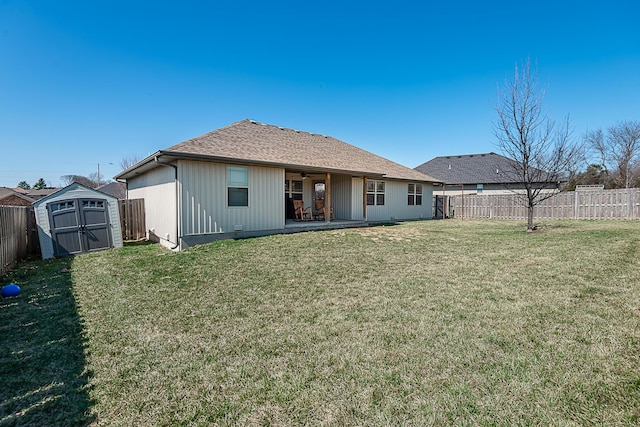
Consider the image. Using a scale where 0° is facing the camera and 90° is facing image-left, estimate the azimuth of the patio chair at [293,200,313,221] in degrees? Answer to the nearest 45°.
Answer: approximately 315°

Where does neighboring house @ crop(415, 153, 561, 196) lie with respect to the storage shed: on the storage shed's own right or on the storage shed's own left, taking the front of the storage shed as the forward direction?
on the storage shed's own left

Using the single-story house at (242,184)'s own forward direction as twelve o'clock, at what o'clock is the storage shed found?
The storage shed is roughly at 10 o'clock from the single-story house.

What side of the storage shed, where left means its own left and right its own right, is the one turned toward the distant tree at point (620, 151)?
left

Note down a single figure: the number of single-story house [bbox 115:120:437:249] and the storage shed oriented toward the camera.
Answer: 1

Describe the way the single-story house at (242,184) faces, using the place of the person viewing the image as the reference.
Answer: facing away from the viewer and to the left of the viewer

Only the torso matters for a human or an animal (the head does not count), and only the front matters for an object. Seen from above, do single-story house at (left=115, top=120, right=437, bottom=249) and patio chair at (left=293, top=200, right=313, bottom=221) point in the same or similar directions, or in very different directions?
very different directions

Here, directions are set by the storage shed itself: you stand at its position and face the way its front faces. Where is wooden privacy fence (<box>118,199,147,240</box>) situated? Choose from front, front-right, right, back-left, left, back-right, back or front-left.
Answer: back-left

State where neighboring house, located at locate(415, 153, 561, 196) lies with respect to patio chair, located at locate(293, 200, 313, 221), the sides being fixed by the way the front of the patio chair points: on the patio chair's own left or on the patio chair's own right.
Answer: on the patio chair's own left

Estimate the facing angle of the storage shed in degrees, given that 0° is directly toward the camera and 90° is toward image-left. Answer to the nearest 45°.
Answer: approximately 0°

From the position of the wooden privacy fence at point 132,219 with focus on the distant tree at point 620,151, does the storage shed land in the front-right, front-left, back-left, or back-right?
back-right

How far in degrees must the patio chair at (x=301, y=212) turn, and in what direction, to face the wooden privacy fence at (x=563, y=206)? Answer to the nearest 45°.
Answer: approximately 45° to its left
